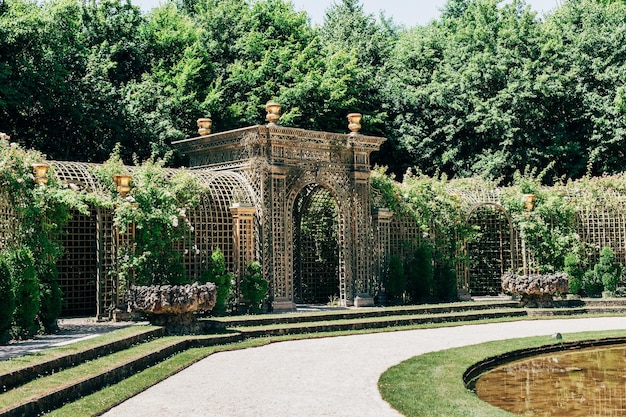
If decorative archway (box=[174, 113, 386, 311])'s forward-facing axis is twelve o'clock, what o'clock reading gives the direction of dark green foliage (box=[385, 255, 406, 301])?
The dark green foliage is roughly at 10 o'clock from the decorative archway.

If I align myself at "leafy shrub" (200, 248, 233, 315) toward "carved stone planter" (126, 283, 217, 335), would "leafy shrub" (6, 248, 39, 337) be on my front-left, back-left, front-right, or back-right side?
front-right

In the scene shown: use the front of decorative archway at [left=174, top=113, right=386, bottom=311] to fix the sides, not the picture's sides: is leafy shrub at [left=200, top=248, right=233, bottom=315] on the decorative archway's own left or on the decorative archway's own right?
on the decorative archway's own right

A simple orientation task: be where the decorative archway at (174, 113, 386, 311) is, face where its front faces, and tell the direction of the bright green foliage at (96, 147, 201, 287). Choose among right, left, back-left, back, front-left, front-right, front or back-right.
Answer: right

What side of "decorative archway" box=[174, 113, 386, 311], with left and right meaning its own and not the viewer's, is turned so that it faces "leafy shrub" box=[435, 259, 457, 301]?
left

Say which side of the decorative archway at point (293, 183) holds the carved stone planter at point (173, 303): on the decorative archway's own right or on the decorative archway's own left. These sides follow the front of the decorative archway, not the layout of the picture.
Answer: on the decorative archway's own right

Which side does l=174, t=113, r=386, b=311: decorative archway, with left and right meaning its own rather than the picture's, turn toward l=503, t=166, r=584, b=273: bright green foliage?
left

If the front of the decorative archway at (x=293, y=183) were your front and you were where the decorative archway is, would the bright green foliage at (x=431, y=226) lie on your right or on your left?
on your left

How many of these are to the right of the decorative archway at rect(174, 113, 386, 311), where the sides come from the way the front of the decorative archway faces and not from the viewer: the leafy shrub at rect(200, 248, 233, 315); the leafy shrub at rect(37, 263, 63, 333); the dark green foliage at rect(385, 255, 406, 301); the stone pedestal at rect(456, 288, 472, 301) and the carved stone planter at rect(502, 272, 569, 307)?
2

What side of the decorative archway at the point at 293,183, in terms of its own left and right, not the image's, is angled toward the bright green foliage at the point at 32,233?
right

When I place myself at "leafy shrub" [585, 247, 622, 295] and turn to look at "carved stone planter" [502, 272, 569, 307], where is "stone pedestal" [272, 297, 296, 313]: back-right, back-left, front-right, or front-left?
front-right

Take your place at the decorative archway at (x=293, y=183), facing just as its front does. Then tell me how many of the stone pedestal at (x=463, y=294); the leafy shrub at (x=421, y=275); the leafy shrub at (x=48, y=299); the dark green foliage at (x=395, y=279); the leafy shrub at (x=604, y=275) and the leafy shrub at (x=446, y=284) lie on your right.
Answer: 1

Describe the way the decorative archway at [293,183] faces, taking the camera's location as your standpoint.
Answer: facing the viewer and to the right of the viewer
